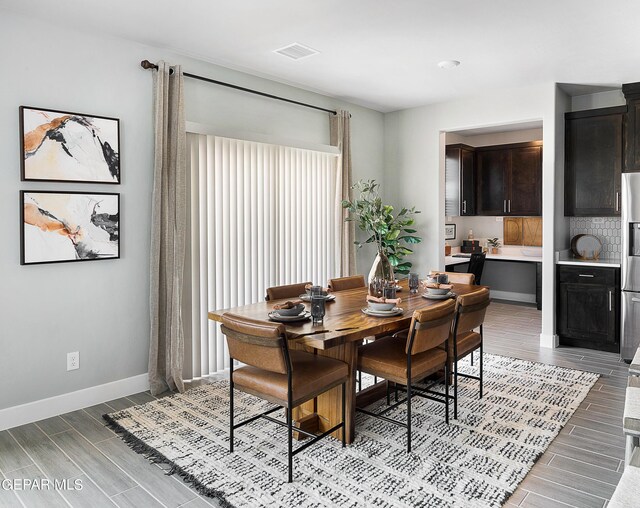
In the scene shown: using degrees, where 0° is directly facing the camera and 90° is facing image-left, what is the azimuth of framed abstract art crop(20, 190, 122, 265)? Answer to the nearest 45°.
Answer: approximately 315°

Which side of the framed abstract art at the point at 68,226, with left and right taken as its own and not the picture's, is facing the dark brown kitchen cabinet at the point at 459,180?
left

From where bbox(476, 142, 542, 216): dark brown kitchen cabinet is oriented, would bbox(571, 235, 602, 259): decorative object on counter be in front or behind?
in front

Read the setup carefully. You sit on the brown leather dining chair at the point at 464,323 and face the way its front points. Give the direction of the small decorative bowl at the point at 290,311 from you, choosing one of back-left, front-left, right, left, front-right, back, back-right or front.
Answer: left

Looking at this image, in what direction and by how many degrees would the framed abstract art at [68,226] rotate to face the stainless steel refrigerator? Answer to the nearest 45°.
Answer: approximately 45° to its left

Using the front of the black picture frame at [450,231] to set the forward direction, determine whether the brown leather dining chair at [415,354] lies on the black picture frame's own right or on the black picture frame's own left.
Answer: on the black picture frame's own right

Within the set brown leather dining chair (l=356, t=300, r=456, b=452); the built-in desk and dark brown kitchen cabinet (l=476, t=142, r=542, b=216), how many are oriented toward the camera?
2

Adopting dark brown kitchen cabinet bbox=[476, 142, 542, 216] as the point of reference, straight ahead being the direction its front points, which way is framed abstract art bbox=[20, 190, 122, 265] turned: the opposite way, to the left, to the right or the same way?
to the left

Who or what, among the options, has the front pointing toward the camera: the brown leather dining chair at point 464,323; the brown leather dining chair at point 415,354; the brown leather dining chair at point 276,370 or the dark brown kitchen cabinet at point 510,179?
the dark brown kitchen cabinet

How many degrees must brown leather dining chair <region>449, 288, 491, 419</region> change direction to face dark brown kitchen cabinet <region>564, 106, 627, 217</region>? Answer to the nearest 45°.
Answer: approximately 90° to its right

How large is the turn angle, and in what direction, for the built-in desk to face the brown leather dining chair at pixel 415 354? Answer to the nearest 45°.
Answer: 0° — it already faces it

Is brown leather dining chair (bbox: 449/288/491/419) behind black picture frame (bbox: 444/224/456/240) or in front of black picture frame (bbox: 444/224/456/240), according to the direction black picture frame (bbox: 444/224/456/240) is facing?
in front
